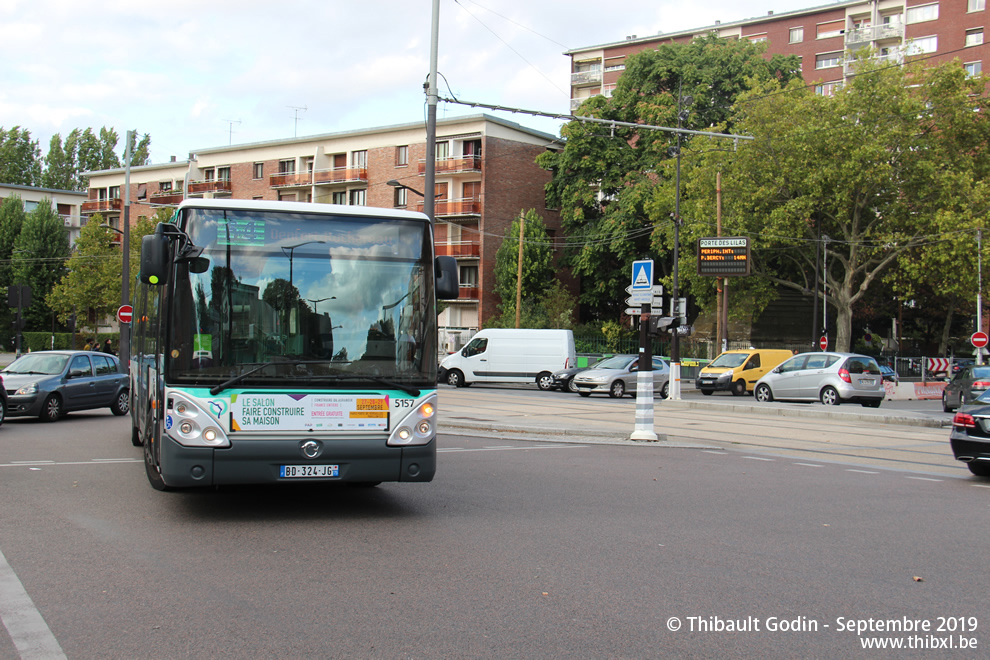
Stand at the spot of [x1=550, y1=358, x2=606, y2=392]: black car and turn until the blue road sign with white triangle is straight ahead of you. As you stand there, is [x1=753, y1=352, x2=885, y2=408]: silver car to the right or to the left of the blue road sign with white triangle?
left

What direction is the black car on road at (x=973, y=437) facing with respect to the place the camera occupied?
facing away from the viewer and to the right of the viewer

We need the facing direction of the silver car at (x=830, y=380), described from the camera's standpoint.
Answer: facing away from the viewer and to the left of the viewer

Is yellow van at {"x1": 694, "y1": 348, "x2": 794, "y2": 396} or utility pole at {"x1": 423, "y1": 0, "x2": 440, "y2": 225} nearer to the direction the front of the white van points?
the utility pole

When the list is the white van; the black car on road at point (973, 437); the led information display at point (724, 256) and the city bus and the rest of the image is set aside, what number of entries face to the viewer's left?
1

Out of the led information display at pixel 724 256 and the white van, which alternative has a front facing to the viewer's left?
the white van

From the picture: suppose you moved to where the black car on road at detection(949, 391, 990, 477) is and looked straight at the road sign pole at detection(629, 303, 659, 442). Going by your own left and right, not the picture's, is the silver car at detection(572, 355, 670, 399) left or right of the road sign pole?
right

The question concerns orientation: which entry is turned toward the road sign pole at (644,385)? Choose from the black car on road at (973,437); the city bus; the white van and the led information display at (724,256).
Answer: the led information display

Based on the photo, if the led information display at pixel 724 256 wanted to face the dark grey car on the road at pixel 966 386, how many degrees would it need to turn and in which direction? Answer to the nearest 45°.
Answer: approximately 45° to its left

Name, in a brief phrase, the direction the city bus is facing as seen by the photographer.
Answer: facing the viewer

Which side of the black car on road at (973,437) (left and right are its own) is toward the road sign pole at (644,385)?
left

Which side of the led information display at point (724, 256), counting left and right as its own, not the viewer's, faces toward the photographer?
front

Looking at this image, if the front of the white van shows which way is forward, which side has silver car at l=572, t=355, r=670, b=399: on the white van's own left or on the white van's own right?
on the white van's own left

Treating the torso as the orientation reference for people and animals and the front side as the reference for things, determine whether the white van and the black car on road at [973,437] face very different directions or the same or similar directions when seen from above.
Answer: very different directions

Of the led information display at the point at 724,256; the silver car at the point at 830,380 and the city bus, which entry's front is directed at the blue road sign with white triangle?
the led information display

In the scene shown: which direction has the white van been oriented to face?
to the viewer's left
